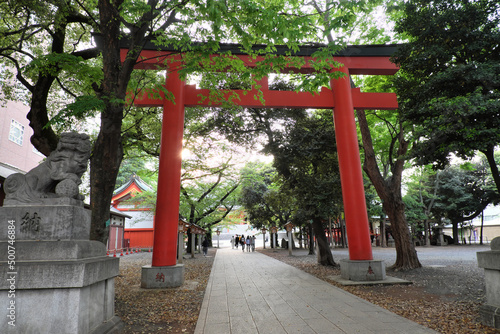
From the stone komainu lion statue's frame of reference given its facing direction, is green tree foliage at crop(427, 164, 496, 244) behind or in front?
in front

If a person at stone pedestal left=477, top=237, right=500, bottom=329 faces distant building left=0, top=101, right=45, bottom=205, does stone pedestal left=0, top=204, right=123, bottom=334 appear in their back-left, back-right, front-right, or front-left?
front-left

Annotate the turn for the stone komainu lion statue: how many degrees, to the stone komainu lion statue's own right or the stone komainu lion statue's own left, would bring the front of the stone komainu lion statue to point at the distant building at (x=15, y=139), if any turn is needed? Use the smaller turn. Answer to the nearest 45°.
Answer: approximately 90° to the stone komainu lion statue's own left

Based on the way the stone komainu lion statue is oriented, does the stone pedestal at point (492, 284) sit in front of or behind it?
in front

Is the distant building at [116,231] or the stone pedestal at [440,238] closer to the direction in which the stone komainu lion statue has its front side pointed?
the stone pedestal

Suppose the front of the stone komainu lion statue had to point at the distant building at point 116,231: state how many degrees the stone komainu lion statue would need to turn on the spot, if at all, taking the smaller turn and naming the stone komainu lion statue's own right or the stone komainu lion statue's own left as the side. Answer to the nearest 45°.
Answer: approximately 90° to the stone komainu lion statue's own left

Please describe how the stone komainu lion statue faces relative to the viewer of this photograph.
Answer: facing to the right of the viewer

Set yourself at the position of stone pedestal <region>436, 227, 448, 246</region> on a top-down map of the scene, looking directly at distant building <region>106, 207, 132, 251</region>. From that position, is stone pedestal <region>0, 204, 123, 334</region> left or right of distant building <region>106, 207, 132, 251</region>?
left

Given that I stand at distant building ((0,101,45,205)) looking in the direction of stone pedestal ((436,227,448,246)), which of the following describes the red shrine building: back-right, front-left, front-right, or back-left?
front-left

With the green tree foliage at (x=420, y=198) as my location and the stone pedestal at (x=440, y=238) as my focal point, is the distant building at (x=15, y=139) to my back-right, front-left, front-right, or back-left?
back-left
